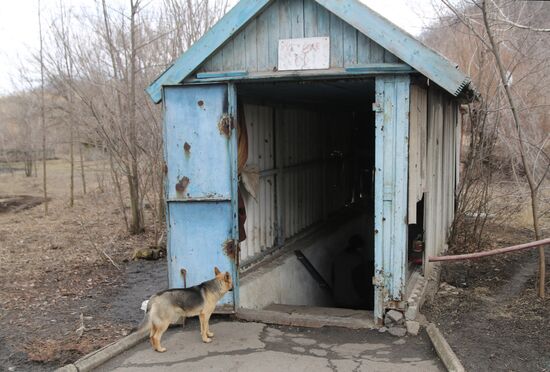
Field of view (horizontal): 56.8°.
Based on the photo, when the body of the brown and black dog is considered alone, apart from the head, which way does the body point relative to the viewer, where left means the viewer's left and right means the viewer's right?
facing away from the viewer and to the right of the viewer

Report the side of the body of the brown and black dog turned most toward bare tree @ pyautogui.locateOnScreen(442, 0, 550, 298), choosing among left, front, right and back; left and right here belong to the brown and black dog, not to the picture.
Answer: front
